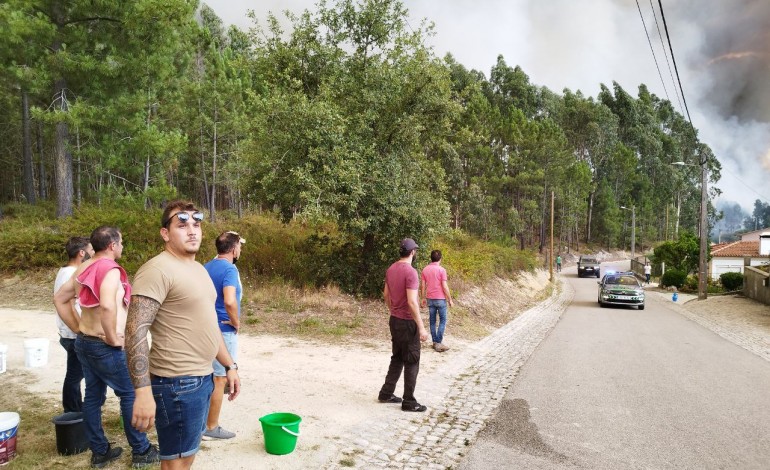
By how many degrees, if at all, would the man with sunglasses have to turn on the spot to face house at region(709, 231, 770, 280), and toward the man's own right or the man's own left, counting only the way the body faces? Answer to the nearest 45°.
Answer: approximately 90° to the man's own left

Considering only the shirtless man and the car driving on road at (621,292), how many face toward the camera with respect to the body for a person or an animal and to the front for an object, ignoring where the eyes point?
1

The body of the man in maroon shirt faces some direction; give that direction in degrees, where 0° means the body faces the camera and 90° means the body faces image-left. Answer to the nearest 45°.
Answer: approximately 225°

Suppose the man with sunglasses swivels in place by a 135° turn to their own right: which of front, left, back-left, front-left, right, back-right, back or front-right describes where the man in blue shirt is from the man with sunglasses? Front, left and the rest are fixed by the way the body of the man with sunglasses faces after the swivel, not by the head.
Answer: right
